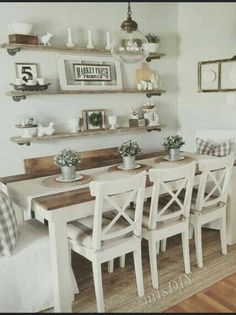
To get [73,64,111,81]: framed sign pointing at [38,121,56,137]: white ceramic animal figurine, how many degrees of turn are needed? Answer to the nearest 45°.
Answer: approximately 90° to its right

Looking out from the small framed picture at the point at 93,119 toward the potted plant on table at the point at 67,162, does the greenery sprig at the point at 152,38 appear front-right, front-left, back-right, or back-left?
back-left

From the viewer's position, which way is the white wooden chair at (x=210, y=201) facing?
facing away from the viewer and to the left of the viewer

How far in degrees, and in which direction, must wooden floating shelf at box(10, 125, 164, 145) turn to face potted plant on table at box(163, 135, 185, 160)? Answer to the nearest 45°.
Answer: approximately 45° to its left

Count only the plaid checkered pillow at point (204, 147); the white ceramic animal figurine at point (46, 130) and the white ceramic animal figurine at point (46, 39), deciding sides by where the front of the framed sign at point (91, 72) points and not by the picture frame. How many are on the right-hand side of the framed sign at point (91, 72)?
2
